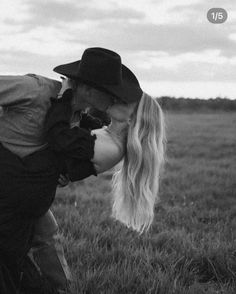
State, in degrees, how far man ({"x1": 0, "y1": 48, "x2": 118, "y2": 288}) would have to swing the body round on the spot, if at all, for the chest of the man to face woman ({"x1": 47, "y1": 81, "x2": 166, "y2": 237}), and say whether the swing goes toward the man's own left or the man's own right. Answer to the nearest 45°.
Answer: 0° — they already face them

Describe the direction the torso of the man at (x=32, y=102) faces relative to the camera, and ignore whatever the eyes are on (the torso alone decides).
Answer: to the viewer's right
